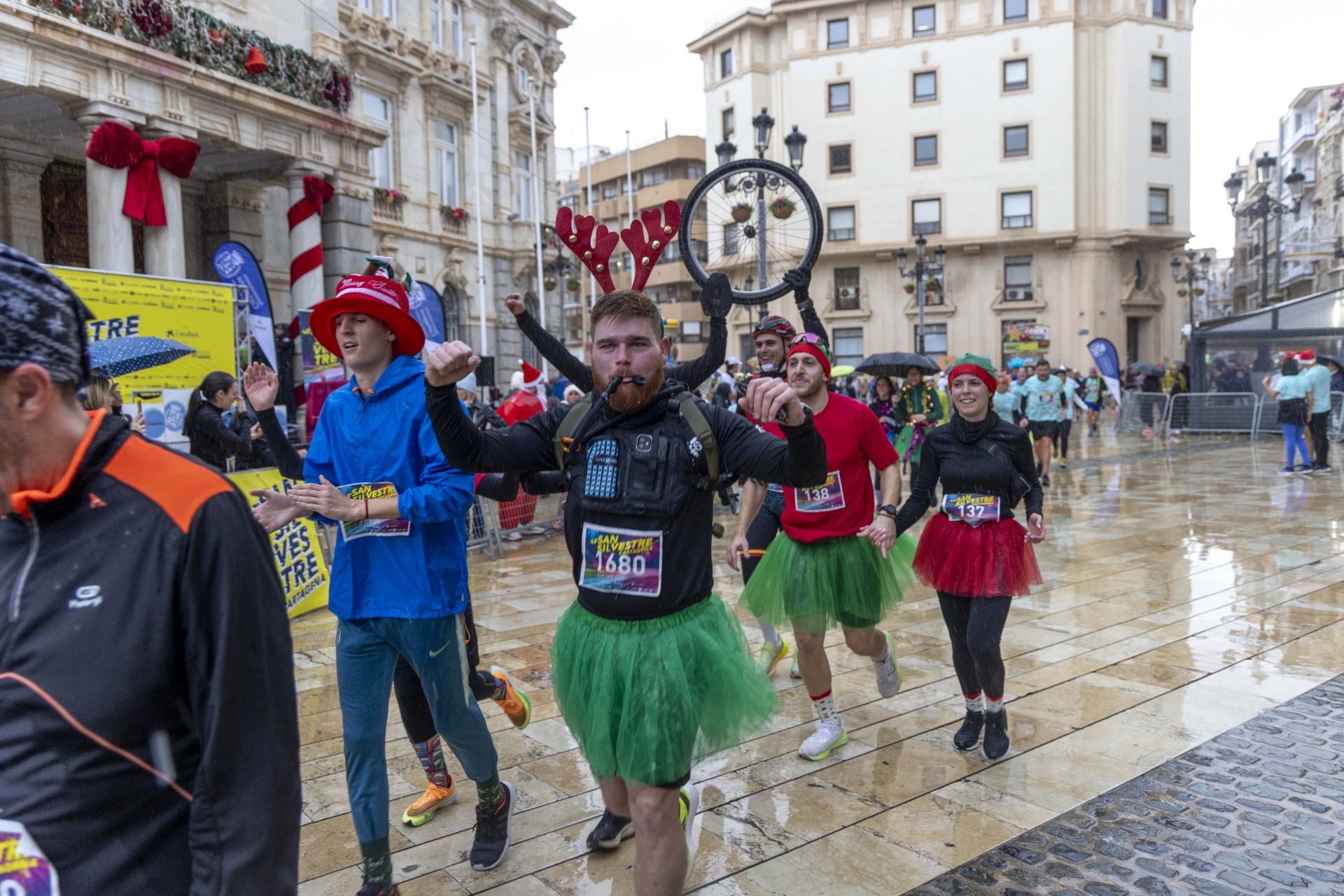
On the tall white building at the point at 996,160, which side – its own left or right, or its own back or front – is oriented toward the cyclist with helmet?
front

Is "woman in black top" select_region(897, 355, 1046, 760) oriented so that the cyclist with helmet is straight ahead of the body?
no

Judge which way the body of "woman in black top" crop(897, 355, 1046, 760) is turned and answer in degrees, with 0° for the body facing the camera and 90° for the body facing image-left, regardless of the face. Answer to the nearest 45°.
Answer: approximately 0°

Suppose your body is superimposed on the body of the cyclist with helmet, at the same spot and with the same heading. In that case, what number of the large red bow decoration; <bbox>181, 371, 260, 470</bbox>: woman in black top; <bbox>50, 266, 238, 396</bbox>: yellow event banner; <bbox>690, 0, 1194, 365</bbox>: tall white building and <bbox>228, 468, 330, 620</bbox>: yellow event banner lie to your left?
0

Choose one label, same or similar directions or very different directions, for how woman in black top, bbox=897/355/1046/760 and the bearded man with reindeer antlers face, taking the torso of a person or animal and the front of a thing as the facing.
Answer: same or similar directions

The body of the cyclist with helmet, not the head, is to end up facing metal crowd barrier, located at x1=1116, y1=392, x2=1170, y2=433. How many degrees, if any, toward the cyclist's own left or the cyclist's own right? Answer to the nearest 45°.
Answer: approximately 180°

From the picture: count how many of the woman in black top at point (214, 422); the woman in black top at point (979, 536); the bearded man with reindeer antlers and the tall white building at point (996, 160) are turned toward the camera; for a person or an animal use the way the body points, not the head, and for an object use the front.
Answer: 3

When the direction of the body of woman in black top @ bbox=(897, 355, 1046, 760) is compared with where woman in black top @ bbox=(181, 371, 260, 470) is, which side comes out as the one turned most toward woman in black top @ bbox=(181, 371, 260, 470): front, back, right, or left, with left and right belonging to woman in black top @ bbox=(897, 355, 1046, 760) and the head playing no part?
right

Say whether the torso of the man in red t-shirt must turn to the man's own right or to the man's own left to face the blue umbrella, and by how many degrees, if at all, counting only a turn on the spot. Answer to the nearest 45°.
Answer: approximately 90° to the man's own right

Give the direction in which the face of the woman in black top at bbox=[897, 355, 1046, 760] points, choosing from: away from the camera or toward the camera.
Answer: toward the camera

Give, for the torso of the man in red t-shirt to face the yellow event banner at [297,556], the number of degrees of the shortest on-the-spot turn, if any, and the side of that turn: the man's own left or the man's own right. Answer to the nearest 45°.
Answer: approximately 90° to the man's own right

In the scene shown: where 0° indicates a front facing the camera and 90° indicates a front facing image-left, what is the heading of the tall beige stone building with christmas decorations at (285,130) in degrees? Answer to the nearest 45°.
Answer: approximately 315°

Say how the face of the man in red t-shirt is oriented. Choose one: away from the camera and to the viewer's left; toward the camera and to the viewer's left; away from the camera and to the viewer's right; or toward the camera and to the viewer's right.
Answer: toward the camera and to the viewer's left

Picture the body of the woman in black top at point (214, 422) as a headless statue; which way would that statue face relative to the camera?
to the viewer's right

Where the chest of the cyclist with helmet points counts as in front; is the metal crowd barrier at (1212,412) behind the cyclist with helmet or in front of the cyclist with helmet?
behind

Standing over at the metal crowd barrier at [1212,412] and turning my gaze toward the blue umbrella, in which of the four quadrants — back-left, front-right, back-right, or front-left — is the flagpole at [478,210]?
front-right

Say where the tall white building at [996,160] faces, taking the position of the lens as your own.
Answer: facing the viewer

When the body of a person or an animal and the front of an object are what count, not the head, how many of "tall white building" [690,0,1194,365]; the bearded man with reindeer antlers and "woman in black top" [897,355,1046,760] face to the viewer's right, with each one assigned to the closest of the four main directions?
0

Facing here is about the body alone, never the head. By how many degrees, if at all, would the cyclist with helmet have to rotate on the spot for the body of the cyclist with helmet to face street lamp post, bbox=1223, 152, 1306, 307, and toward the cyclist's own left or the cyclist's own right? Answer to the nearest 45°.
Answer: approximately 180°
